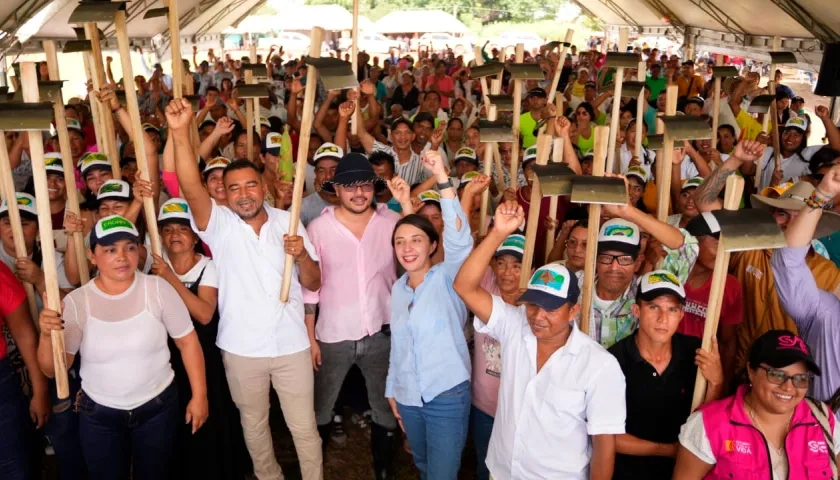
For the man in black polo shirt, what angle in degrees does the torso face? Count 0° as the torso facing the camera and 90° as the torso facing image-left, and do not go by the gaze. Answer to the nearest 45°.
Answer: approximately 0°

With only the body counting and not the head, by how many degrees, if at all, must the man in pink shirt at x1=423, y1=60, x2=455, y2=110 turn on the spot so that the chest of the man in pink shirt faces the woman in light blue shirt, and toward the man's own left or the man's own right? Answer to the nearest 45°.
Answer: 0° — they already face them

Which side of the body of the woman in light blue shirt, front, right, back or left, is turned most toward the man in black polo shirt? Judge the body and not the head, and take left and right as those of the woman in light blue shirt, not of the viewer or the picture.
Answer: left

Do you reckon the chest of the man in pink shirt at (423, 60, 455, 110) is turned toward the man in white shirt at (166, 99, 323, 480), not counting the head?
yes

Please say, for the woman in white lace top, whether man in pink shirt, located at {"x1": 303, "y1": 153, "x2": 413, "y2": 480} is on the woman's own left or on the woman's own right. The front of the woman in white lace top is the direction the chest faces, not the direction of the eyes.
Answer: on the woman's own left

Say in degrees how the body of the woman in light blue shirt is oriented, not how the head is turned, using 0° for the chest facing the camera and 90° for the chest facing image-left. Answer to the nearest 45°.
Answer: approximately 45°

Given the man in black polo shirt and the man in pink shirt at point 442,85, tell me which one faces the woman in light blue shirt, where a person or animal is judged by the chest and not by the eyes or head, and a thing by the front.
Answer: the man in pink shirt

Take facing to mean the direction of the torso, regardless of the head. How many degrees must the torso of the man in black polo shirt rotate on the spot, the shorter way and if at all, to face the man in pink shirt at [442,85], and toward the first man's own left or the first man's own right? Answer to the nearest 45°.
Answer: approximately 135° to the first man's own right

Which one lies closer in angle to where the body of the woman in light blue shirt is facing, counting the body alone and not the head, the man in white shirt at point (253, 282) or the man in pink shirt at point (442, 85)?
the man in white shirt

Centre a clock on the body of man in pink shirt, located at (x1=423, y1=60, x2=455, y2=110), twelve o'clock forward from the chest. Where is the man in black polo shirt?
The man in black polo shirt is roughly at 12 o'clock from the man in pink shirt.

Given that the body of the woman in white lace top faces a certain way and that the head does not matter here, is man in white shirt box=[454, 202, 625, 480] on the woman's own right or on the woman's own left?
on the woman's own left
